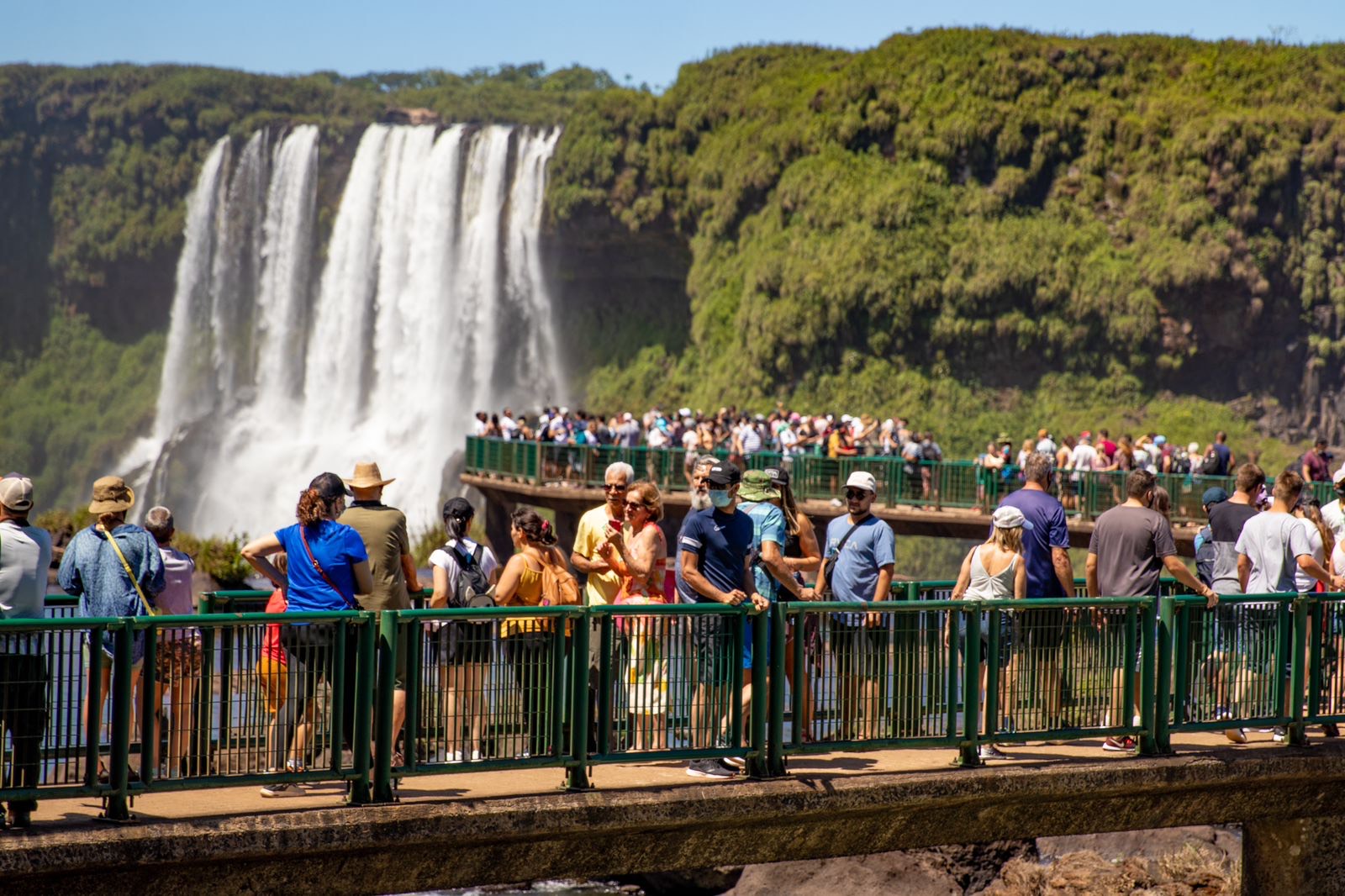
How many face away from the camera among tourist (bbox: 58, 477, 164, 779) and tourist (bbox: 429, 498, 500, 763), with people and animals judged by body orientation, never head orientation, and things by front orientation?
2

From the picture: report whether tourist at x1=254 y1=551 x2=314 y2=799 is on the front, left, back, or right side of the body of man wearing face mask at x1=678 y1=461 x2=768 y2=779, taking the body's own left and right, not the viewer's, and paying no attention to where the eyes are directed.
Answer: right

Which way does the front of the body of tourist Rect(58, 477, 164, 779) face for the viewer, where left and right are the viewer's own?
facing away from the viewer

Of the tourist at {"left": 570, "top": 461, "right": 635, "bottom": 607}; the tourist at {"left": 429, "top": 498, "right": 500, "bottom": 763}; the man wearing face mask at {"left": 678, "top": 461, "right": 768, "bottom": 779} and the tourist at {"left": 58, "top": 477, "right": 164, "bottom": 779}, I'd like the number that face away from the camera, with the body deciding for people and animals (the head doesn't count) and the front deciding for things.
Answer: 2

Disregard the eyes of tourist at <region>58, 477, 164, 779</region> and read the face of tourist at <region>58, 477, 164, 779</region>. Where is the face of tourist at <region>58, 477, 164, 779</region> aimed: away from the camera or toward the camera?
away from the camera

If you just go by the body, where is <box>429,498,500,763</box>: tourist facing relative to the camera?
away from the camera

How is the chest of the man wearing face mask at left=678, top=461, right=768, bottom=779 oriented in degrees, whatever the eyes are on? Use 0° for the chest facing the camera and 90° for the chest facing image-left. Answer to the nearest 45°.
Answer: approximately 315°

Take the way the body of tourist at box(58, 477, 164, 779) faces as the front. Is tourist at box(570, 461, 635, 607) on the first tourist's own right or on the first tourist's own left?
on the first tourist's own right

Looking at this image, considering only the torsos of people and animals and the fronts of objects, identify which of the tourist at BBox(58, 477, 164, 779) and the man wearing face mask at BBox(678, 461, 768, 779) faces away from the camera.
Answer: the tourist

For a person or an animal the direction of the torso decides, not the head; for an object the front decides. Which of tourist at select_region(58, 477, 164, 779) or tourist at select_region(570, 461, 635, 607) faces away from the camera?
tourist at select_region(58, 477, 164, 779)

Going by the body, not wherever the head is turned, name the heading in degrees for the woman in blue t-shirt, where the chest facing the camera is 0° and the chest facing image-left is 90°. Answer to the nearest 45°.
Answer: approximately 225°

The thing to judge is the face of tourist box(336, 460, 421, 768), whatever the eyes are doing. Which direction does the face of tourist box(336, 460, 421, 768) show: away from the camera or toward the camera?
away from the camera

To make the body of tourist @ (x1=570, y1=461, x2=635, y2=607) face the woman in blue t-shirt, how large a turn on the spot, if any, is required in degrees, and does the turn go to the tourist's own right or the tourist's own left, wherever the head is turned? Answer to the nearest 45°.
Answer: approximately 90° to the tourist's own right

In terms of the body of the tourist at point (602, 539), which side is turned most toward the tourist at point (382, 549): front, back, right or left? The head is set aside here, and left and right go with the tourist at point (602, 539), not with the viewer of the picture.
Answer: right
